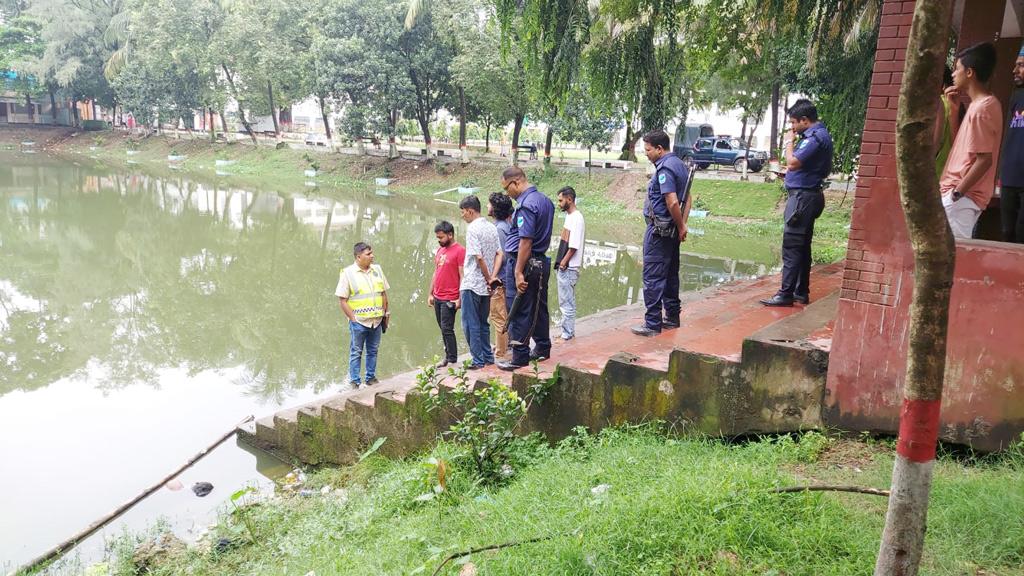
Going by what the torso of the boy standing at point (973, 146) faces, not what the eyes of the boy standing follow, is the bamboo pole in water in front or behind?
in front

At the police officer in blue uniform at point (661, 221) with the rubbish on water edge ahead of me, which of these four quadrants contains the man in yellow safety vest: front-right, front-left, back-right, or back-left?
front-right

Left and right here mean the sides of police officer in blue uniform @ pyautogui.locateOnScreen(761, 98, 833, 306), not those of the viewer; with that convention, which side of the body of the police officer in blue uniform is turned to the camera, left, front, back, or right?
left

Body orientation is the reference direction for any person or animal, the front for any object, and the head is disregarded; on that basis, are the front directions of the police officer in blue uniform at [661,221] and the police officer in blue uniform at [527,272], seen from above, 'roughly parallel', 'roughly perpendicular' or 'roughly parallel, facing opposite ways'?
roughly parallel

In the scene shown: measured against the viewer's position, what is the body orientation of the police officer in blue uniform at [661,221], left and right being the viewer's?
facing to the left of the viewer

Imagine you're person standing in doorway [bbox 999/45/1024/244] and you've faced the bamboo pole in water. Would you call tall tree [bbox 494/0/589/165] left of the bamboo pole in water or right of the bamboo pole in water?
right

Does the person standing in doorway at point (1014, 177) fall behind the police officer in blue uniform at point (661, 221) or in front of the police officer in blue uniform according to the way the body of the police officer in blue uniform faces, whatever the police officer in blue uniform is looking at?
behind

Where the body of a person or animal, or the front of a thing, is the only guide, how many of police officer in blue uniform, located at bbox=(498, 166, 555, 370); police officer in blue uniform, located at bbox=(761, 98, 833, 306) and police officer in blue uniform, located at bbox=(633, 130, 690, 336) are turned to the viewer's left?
3

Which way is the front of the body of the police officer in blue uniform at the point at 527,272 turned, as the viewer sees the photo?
to the viewer's left

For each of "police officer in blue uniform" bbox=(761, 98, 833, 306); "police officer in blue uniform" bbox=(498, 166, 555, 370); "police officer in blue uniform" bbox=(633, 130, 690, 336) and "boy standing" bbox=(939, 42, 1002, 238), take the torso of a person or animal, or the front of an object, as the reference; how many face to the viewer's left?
4

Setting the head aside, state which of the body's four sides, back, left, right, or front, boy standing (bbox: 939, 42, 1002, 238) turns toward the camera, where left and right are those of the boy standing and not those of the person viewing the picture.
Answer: left

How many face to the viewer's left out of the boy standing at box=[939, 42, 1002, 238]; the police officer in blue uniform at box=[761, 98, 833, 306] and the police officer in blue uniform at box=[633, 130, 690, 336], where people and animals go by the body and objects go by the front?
3

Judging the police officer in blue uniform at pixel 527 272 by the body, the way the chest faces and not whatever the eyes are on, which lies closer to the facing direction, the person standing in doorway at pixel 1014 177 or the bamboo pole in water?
the bamboo pole in water

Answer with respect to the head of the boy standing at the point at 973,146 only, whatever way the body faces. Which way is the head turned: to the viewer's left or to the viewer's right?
to the viewer's left

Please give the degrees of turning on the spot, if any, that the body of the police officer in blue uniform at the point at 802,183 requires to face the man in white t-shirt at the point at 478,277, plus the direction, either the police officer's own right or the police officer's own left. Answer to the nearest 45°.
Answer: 0° — they already face them

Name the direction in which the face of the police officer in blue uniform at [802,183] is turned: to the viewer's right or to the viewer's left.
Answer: to the viewer's left
